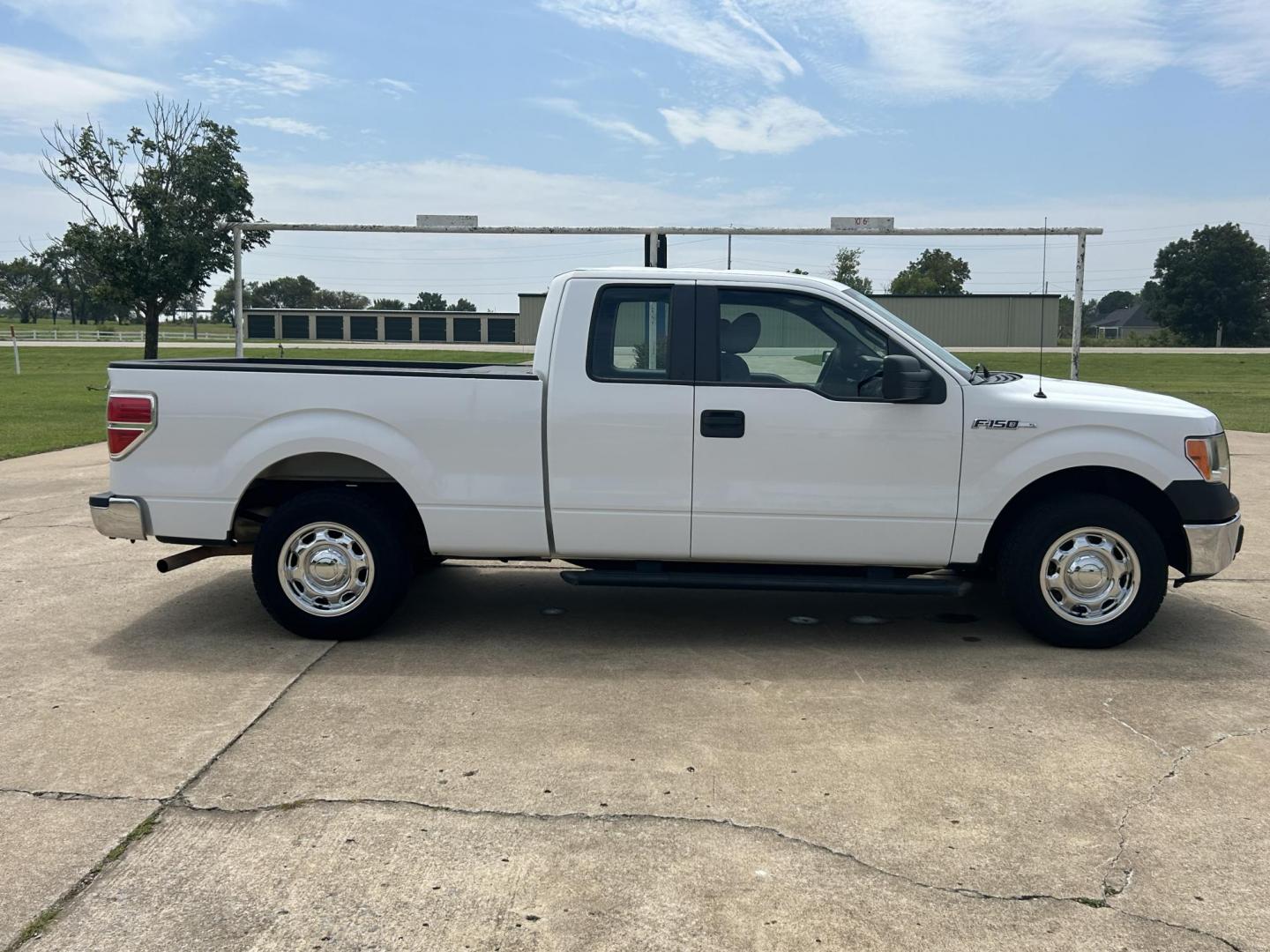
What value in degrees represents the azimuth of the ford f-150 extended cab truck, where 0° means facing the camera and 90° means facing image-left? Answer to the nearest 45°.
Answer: approximately 270°

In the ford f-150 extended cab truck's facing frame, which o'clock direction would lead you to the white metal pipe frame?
The white metal pipe frame is roughly at 9 o'clock from the ford f-150 extended cab truck.
